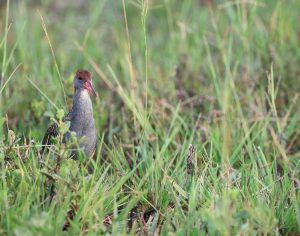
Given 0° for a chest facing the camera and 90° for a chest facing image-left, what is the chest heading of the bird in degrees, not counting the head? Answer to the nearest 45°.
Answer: approximately 315°
